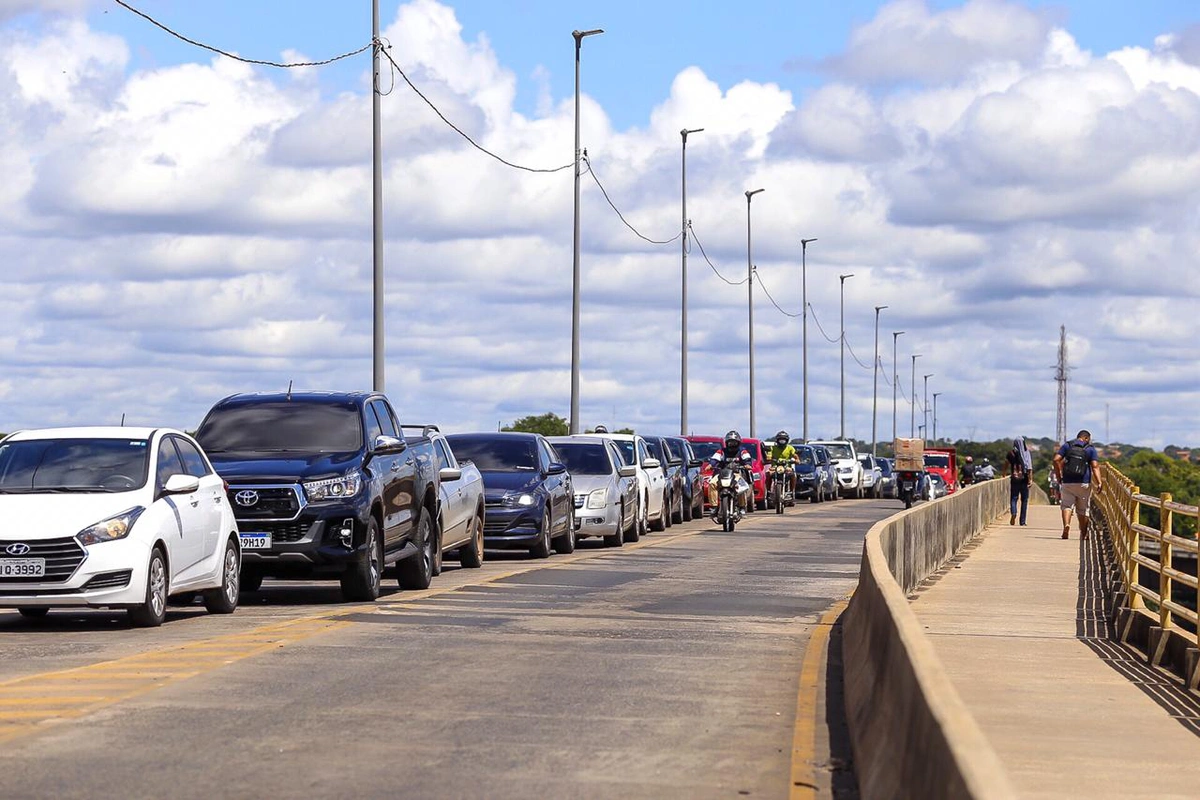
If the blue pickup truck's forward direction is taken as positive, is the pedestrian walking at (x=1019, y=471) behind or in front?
behind

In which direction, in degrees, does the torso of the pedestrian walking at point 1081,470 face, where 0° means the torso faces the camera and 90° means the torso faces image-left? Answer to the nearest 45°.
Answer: approximately 180°

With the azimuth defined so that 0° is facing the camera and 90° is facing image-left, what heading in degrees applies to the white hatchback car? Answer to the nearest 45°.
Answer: approximately 45°
